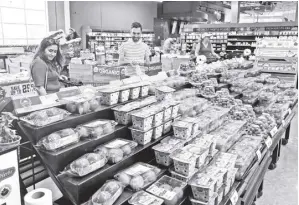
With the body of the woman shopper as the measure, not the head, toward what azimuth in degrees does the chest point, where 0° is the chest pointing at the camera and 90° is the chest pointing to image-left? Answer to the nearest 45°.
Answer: approximately 315°

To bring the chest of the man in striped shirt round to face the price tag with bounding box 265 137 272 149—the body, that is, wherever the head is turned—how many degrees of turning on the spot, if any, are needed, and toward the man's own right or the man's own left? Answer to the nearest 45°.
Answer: approximately 45° to the man's own left

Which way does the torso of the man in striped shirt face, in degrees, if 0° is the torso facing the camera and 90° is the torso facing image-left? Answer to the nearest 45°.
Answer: approximately 0°

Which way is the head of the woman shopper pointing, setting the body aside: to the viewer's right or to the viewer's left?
to the viewer's right

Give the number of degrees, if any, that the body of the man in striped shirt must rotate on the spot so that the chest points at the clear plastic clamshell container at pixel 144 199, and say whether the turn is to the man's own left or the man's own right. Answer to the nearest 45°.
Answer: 0° — they already face it

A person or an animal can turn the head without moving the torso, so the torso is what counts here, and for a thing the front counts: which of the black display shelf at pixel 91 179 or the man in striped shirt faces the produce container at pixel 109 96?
the man in striped shirt

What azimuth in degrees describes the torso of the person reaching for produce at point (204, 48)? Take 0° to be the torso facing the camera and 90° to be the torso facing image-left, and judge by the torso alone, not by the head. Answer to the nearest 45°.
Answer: approximately 315°

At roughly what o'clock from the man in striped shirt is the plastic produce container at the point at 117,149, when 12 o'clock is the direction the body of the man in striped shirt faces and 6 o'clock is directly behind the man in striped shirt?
The plastic produce container is roughly at 12 o'clock from the man in striped shirt.
